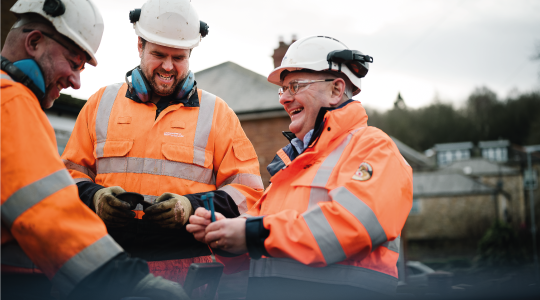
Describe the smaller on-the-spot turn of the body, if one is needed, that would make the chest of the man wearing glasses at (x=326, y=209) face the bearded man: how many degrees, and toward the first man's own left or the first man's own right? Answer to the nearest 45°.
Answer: approximately 45° to the first man's own right

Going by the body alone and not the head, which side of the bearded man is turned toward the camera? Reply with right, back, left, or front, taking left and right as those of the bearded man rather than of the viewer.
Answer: front

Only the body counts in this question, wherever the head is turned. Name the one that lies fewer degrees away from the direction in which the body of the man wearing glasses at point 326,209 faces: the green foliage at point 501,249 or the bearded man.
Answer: the bearded man

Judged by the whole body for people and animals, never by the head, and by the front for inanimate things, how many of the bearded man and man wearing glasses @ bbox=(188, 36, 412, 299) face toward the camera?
1

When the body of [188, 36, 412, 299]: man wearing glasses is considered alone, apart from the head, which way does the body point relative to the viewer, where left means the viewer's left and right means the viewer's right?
facing to the left of the viewer

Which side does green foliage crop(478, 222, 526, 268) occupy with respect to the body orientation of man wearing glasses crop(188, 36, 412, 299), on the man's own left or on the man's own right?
on the man's own right

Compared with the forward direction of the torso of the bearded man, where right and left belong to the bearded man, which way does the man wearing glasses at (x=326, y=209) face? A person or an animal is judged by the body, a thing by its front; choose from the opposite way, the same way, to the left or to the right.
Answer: to the right

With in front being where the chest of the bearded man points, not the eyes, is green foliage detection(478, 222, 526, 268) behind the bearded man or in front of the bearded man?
behind

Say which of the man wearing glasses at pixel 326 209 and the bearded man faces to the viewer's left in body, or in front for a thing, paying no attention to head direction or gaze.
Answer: the man wearing glasses

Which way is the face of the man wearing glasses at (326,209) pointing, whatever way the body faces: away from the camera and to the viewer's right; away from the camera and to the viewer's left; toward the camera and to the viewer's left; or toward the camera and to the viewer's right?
toward the camera and to the viewer's left

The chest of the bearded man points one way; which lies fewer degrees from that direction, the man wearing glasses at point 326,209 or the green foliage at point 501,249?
the man wearing glasses

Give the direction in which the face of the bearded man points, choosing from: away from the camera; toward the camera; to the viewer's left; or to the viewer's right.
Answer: toward the camera
